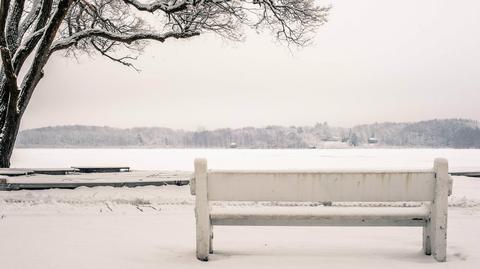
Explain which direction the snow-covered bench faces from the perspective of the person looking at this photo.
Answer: facing away from the viewer
